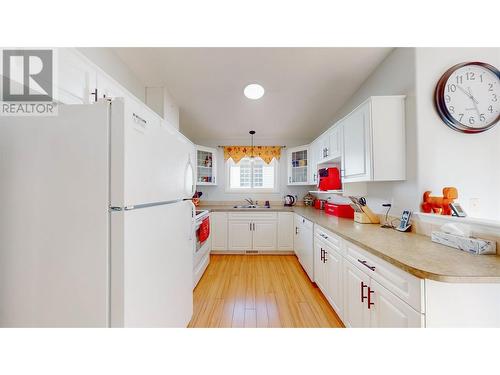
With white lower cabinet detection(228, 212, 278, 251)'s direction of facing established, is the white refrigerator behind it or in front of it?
in front

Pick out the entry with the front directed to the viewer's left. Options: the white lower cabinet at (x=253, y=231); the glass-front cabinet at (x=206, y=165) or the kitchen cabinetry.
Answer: the kitchen cabinetry

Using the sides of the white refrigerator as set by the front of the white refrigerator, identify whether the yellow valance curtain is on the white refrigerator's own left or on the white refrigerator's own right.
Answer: on the white refrigerator's own left

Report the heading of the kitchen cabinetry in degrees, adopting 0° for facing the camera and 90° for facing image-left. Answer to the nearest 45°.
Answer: approximately 90°

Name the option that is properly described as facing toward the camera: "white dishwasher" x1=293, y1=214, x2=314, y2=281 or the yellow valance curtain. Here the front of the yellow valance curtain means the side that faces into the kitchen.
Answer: the yellow valance curtain

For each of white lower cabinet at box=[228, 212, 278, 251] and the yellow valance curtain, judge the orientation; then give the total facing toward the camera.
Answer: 2

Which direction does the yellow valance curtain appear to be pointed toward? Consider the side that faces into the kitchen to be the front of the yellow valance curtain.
toward the camera

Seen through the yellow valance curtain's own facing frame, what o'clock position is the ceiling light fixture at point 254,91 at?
The ceiling light fixture is roughly at 12 o'clock from the yellow valance curtain.

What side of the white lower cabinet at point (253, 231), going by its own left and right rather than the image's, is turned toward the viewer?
front

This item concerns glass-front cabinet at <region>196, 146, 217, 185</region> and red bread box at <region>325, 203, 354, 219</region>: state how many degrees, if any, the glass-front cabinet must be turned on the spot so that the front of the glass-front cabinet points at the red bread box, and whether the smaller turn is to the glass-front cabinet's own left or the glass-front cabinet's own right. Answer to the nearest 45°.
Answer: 0° — it already faces it

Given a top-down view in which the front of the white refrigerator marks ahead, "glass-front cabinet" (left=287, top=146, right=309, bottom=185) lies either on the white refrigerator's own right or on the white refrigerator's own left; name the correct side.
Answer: on the white refrigerator's own left

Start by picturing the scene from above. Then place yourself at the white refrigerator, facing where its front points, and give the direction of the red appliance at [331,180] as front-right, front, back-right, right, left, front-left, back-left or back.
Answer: front-left

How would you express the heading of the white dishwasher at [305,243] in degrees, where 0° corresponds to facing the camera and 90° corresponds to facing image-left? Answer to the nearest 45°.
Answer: approximately 90°

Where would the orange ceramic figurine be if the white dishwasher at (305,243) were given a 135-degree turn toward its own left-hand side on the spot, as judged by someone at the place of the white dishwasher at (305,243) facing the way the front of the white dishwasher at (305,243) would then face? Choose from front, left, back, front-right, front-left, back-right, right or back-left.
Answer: front

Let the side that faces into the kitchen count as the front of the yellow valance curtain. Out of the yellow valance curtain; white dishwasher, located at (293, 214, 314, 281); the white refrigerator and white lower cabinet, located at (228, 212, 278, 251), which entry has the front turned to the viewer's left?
white dishwasher, located at (293, 214, 314, 281)

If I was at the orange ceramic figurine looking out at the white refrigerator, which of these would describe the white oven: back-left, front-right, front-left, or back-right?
front-right

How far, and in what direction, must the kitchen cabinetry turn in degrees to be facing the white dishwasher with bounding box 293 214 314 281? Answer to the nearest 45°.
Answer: approximately 90° to its right

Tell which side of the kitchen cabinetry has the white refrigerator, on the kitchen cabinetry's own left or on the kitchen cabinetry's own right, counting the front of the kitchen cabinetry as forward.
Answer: on the kitchen cabinetry's own left

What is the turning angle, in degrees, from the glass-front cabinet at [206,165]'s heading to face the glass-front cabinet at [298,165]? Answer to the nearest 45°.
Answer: approximately 45° to its left

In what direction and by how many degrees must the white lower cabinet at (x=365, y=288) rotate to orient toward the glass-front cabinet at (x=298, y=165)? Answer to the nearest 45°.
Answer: approximately 90° to its right

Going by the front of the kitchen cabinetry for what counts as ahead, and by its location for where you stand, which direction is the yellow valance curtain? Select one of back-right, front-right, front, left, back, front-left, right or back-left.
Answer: front-right
